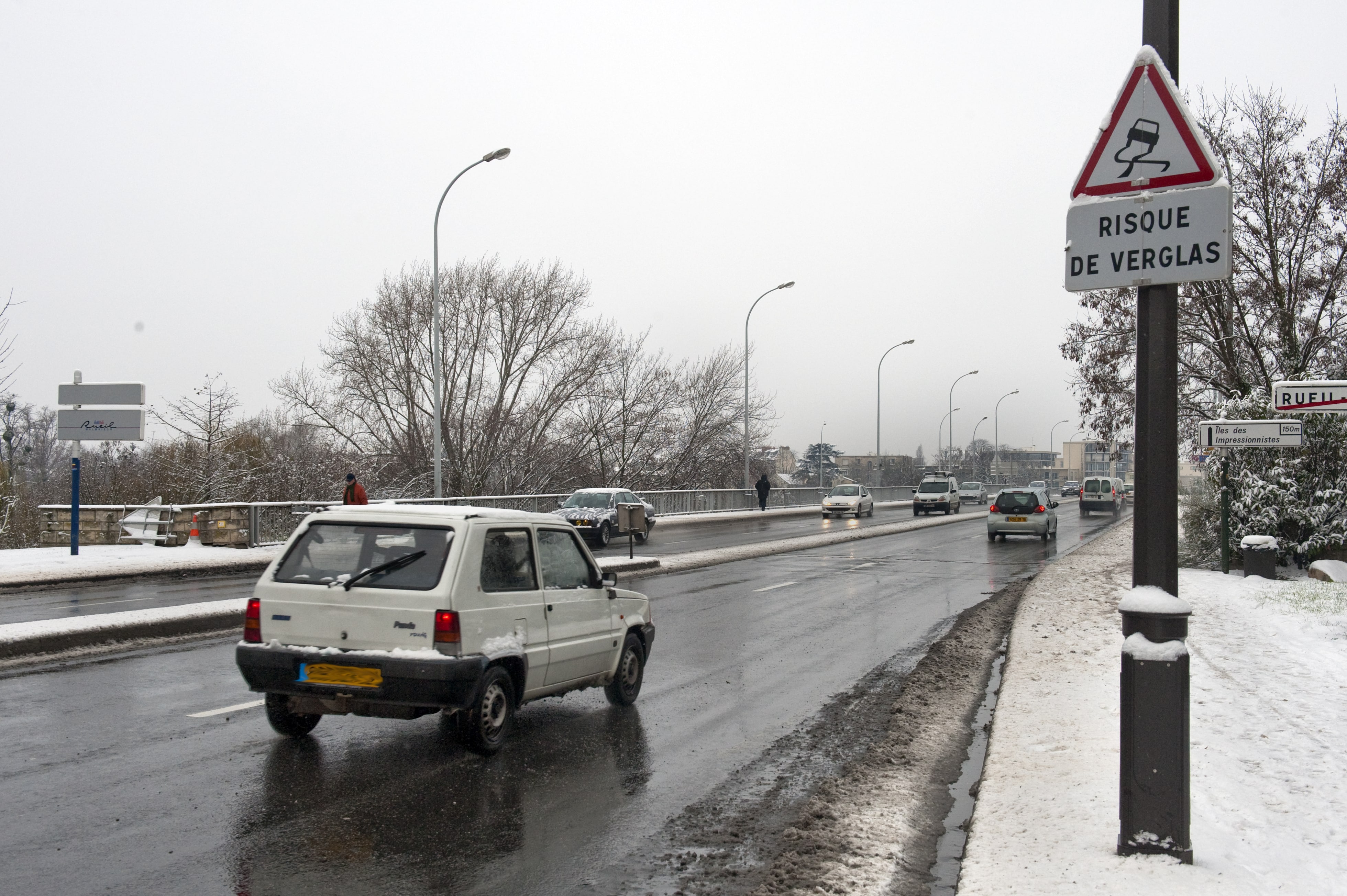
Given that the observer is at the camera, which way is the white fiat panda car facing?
facing away from the viewer and to the right of the viewer

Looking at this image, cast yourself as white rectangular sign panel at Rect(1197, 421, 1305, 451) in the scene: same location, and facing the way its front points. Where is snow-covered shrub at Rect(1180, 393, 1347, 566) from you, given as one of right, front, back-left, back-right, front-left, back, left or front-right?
back

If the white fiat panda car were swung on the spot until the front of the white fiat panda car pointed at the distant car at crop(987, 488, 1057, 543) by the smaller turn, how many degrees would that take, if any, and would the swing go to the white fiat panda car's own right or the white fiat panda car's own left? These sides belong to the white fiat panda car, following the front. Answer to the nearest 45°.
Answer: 0° — it already faces it

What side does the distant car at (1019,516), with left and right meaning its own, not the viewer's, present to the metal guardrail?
left

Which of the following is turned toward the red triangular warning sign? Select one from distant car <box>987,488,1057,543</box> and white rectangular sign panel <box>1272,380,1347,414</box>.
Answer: the white rectangular sign panel

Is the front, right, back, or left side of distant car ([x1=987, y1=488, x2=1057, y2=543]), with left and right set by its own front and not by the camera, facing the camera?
back

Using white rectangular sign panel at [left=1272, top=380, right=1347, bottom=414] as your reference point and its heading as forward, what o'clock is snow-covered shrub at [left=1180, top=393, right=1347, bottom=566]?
The snow-covered shrub is roughly at 6 o'clock from the white rectangular sign panel.

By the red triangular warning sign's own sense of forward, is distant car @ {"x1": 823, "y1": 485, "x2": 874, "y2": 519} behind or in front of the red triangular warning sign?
behind

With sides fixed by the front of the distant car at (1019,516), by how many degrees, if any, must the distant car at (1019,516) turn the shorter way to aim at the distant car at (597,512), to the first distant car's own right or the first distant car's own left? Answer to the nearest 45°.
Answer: approximately 135° to the first distant car's own left

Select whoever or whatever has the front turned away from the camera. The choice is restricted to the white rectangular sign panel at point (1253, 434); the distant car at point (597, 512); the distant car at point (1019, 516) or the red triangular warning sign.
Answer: the distant car at point (1019, 516)

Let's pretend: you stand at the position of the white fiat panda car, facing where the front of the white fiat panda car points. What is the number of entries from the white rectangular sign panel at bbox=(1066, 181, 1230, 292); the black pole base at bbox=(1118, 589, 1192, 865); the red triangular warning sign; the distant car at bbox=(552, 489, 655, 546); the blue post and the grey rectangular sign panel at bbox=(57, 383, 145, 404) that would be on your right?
3
